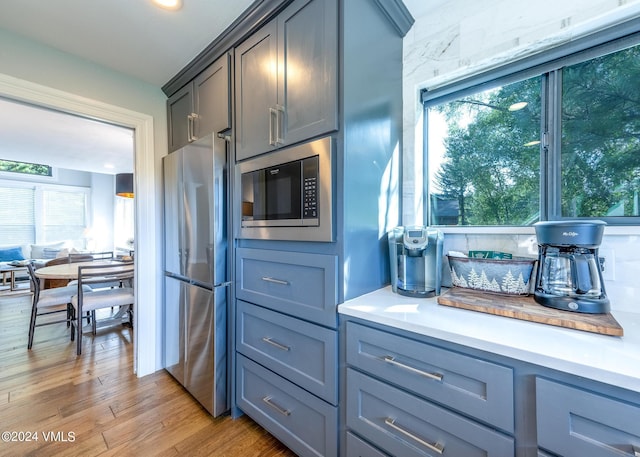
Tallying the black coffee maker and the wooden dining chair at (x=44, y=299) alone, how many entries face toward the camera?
1

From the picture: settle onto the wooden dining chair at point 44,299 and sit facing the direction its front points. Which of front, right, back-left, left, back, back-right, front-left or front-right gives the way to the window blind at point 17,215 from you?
left

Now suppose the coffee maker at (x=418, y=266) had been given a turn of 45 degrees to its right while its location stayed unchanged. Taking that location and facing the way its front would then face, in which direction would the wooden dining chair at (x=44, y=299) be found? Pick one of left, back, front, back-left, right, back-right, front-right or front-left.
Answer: front-right

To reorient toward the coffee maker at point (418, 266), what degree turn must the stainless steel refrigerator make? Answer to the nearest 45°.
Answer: approximately 90° to its left

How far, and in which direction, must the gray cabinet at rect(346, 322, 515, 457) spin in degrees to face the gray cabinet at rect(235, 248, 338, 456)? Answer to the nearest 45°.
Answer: approximately 45° to its right

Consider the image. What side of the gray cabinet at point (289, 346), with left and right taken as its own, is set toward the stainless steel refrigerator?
right

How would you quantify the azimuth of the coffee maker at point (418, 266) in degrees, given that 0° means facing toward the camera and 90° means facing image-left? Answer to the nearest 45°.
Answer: approximately 0°

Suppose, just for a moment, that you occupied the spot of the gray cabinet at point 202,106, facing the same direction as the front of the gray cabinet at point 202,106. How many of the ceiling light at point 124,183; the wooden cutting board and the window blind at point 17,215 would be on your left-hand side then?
1

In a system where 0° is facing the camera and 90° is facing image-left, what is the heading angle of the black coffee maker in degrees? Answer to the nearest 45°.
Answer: approximately 0°

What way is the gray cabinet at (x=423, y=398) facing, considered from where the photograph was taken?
facing the viewer and to the left of the viewer
